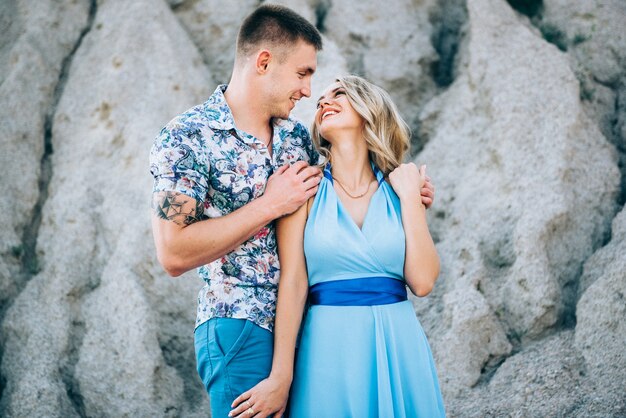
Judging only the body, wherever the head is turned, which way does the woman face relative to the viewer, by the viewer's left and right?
facing the viewer

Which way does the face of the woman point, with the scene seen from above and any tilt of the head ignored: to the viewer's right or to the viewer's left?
to the viewer's left

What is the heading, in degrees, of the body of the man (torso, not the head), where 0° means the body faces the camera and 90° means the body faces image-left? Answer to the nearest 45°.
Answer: approximately 315°

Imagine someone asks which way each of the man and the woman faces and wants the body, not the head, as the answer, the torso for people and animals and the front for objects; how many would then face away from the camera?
0
